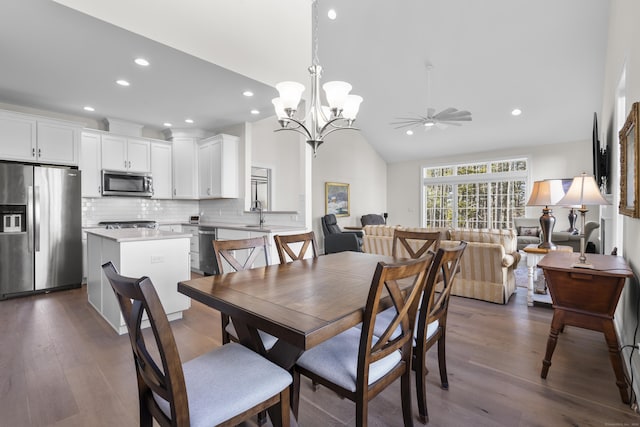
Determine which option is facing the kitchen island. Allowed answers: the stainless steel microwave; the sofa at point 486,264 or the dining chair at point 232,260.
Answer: the stainless steel microwave

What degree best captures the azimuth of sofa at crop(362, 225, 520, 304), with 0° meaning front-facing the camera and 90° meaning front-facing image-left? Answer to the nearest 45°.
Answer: approximately 180°

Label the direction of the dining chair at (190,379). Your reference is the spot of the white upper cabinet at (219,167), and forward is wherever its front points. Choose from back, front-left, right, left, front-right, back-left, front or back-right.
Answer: front-left

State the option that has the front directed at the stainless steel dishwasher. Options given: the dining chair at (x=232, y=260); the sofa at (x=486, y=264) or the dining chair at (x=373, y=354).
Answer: the dining chair at (x=373, y=354)

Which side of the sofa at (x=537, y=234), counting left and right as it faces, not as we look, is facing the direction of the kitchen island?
front

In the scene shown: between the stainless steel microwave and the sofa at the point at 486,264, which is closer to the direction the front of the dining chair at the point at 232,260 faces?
the sofa

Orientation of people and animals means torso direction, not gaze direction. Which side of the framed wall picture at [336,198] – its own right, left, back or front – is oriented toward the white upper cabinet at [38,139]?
right

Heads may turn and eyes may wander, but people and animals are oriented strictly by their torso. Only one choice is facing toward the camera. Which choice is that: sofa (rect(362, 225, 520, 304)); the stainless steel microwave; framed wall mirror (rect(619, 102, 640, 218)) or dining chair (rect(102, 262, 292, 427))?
the stainless steel microwave

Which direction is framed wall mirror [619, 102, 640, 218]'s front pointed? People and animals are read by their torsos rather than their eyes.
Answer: to the viewer's left

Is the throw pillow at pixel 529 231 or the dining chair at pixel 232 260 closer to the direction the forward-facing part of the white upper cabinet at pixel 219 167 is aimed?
the dining chair

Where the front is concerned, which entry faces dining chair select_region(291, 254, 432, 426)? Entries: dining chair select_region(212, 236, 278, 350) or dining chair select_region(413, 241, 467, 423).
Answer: dining chair select_region(212, 236, 278, 350)

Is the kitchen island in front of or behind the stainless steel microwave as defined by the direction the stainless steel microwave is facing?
in front

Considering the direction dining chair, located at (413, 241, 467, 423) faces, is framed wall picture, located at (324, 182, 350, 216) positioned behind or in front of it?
in front

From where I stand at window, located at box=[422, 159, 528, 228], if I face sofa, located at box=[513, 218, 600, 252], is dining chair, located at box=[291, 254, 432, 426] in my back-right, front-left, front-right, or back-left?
front-right

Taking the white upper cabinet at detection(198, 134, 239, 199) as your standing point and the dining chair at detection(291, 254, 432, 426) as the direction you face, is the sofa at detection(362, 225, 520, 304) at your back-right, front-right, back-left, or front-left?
front-left

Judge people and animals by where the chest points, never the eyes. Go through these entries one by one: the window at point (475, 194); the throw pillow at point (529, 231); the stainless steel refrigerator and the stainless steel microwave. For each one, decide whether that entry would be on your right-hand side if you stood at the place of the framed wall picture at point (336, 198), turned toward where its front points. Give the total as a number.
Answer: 2

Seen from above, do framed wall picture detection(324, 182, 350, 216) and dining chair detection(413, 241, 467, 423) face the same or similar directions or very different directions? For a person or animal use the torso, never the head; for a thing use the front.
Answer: very different directions

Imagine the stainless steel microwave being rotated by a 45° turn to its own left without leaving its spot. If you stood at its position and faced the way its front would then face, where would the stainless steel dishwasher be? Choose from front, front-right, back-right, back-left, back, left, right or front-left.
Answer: front

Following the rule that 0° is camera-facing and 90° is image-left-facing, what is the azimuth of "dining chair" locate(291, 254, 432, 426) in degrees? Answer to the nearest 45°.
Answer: approximately 135°

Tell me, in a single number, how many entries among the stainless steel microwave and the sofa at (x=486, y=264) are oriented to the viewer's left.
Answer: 0
